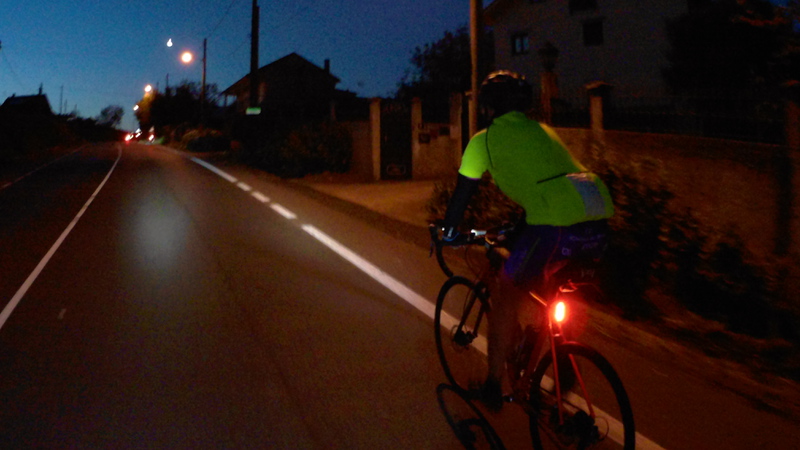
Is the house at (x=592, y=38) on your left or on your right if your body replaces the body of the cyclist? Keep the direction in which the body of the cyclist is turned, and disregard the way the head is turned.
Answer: on your right

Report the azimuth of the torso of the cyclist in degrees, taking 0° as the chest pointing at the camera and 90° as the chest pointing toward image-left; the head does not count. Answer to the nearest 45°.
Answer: approximately 135°

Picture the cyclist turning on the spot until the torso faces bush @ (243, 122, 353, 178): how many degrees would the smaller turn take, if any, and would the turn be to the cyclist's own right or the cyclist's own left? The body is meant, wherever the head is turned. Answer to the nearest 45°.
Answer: approximately 45° to the cyclist's own right

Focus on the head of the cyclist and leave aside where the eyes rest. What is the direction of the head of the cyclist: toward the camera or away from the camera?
away from the camera

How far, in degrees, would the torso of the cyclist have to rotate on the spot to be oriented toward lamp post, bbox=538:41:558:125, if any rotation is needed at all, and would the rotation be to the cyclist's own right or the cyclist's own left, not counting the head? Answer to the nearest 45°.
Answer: approximately 45° to the cyclist's own right

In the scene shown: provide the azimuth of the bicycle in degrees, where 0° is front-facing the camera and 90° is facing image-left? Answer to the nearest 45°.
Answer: approximately 135°

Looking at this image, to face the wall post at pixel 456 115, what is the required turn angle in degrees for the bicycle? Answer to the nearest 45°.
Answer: approximately 45° to its right

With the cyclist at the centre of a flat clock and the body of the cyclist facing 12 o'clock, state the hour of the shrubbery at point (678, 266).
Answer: The shrubbery is roughly at 2 o'clock from the cyclist.

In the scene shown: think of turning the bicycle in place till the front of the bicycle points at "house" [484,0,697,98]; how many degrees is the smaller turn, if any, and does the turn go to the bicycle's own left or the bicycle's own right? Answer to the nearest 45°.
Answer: approximately 45° to the bicycle's own right

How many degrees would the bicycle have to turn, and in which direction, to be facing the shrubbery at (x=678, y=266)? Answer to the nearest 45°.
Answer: approximately 45° to its right
